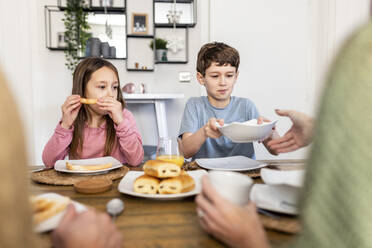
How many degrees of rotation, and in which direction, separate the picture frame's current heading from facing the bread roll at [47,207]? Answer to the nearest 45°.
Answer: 0° — it already faces it

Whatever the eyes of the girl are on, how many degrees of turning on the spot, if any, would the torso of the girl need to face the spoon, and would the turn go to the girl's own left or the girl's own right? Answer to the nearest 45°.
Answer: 0° — they already face it

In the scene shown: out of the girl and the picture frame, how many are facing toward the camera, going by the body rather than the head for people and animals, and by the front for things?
2

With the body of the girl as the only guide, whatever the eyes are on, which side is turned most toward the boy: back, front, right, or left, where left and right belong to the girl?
left

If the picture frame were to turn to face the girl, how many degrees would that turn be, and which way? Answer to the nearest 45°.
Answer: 0° — it already faces them

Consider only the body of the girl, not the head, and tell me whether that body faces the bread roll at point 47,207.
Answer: yes

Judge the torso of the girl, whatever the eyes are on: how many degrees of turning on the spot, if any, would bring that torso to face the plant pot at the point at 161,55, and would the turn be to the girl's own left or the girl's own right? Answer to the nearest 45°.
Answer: approximately 180°

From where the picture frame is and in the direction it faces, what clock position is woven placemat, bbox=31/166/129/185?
The woven placemat is roughly at 12 o'clock from the picture frame.
